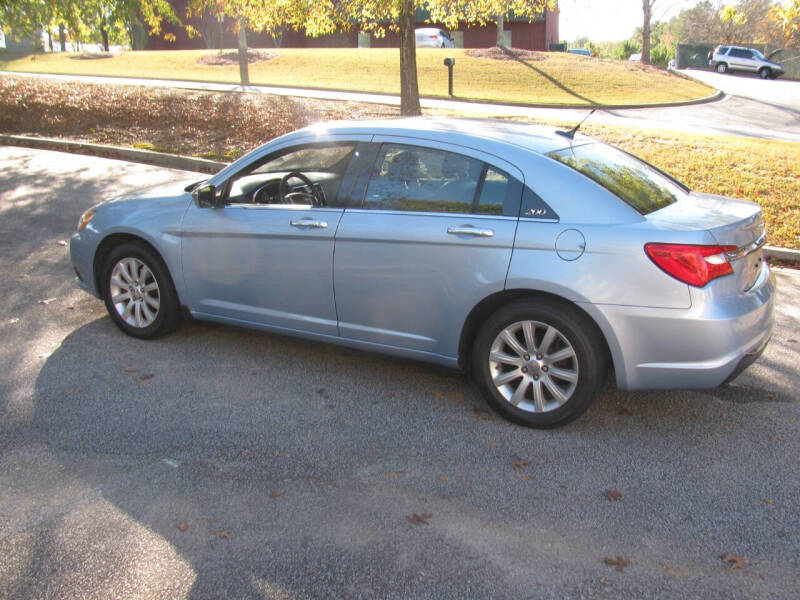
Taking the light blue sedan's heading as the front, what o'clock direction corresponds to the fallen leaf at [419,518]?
The fallen leaf is roughly at 8 o'clock from the light blue sedan.

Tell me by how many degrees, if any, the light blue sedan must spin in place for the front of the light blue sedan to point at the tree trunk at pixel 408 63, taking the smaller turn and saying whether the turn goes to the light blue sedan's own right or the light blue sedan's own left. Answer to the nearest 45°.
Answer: approximately 45° to the light blue sedan's own right

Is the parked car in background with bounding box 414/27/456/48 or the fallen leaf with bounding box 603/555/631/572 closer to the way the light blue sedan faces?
the parked car in background

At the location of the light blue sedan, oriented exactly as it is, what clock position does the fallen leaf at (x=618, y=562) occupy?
The fallen leaf is roughly at 7 o'clock from the light blue sedan.

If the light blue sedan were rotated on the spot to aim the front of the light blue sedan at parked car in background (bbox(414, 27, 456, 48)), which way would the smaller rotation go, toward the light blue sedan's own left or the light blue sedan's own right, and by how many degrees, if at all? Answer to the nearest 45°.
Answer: approximately 45° to the light blue sedan's own right

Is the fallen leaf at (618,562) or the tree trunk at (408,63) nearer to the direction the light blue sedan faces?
the tree trunk

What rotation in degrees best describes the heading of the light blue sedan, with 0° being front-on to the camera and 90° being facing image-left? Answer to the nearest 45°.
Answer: approximately 135°

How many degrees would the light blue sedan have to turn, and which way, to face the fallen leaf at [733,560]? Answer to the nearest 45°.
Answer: approximately 180°
